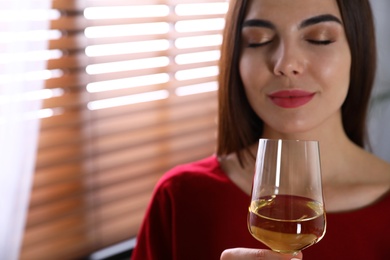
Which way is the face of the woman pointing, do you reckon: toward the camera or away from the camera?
toward the camera

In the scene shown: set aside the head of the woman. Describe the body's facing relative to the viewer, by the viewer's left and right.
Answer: facing the viewer

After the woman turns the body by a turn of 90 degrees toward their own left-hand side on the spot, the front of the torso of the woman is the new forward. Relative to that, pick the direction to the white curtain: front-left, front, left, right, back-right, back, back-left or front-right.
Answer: back

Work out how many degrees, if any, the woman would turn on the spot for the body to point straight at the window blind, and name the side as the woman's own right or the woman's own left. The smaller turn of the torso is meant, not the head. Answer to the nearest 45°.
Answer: approximately 135° to the woman's own right
